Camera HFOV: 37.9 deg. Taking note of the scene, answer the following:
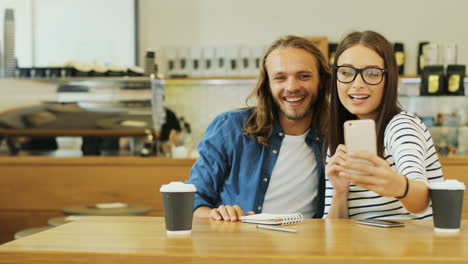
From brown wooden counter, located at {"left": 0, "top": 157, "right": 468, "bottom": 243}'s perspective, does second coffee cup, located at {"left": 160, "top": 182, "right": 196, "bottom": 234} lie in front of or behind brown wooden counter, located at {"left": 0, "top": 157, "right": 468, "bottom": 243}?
in front

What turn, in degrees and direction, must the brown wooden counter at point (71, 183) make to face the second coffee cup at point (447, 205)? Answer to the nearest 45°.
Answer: approximately 45° to its left

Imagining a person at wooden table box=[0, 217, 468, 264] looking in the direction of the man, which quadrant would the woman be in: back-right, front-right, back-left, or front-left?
front-right

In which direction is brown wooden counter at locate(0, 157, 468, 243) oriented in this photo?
toward the camera

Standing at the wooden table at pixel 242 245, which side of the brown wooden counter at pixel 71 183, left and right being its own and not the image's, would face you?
front

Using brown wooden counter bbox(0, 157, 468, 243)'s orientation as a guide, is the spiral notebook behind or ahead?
ahead
